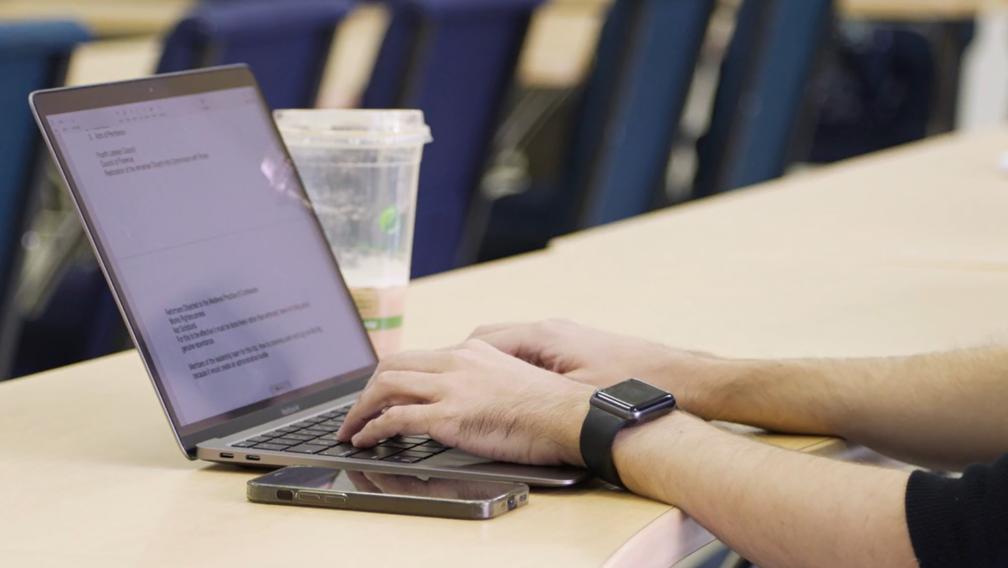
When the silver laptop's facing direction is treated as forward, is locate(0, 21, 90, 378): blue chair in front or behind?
behind

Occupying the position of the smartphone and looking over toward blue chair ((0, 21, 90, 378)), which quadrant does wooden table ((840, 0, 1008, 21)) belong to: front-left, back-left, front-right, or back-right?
front-right

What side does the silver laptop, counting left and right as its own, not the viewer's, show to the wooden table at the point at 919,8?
left

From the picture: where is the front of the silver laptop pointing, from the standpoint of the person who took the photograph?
facing the viewer and to the right of the viewer

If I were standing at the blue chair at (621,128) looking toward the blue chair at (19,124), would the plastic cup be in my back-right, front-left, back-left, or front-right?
front-left

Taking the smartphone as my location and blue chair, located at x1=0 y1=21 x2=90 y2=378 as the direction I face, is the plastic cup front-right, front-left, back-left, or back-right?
front-right

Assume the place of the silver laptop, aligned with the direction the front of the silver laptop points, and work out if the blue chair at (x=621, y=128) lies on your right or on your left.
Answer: on your left

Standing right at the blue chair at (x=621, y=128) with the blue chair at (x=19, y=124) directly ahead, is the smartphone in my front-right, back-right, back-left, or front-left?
front-left
